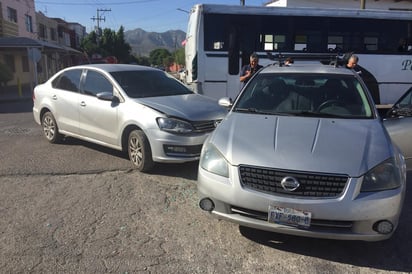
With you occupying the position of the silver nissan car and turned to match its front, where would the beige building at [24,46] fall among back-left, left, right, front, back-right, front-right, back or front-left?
back-right

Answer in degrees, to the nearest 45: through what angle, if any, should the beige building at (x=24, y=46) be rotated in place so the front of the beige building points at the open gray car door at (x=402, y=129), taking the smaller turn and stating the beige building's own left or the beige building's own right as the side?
approximately 45° to the beige building's own right

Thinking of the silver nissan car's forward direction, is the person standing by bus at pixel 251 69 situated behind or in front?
behind

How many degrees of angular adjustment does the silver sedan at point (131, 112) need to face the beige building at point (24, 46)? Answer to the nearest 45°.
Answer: approximately 135° to its left
